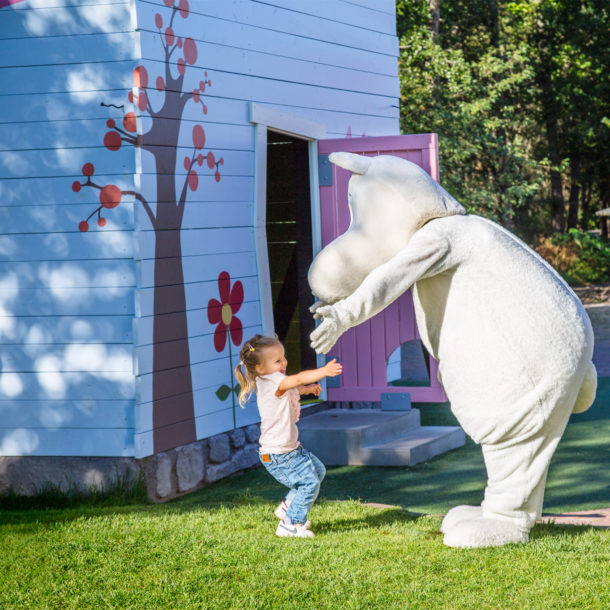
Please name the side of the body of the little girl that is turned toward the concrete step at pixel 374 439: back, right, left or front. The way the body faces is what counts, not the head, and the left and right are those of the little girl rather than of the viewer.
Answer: left

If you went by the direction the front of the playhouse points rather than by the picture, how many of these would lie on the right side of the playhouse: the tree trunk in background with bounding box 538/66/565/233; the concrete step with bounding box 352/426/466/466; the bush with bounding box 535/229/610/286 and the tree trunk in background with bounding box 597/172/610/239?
0

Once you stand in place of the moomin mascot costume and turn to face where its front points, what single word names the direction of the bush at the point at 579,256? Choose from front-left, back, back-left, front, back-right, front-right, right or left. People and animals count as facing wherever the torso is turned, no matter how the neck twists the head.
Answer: right

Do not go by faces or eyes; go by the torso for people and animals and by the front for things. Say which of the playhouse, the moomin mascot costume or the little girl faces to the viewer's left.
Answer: the moomin mascot costume

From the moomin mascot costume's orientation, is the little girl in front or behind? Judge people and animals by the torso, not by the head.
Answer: in front

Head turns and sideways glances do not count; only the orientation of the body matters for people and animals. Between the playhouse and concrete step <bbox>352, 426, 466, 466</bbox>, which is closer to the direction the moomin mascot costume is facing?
the playhouse

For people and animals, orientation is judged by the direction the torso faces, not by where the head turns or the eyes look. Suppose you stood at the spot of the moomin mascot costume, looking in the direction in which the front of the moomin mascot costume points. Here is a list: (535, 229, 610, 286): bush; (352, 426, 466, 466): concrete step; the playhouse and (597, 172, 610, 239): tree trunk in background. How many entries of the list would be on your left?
0

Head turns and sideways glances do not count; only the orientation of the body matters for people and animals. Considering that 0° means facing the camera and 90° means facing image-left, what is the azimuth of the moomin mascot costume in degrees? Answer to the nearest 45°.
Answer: approximately 90°

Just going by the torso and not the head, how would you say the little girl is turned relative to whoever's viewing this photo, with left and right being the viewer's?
facing to the right of the viewer

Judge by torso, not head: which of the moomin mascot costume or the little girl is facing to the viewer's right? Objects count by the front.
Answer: the little girl

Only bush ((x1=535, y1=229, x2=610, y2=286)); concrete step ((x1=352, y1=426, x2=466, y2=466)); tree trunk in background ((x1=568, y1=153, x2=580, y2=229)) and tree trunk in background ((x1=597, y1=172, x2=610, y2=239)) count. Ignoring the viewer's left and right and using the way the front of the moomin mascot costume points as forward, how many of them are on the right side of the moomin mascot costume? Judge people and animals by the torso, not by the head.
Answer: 4

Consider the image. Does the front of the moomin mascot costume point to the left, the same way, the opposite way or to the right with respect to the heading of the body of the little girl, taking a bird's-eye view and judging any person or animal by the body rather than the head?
the opposite way

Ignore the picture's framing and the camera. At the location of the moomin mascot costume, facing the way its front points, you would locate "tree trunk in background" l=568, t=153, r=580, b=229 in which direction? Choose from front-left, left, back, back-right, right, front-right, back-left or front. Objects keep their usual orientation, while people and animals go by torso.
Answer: right

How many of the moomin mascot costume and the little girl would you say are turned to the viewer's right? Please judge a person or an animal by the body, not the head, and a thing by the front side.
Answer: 1

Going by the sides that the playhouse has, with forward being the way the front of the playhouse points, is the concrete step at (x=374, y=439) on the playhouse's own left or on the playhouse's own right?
on the playhouse's own left

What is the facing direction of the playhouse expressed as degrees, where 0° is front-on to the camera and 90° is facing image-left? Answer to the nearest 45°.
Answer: approximately 315°

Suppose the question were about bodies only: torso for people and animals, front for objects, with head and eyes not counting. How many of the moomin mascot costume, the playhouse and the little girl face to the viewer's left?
1

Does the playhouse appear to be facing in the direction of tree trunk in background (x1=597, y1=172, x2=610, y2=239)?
no

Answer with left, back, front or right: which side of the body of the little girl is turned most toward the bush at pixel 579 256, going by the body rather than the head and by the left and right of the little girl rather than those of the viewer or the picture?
left

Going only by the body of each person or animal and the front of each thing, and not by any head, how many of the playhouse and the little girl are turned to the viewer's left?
0

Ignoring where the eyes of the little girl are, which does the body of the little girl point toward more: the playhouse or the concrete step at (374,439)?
the concrete step
